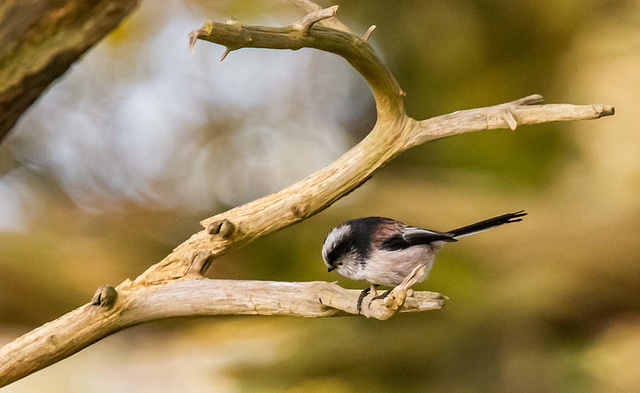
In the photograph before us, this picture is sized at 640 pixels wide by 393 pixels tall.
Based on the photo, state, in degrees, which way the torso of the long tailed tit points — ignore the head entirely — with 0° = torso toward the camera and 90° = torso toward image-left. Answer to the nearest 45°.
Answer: approximately 90°
